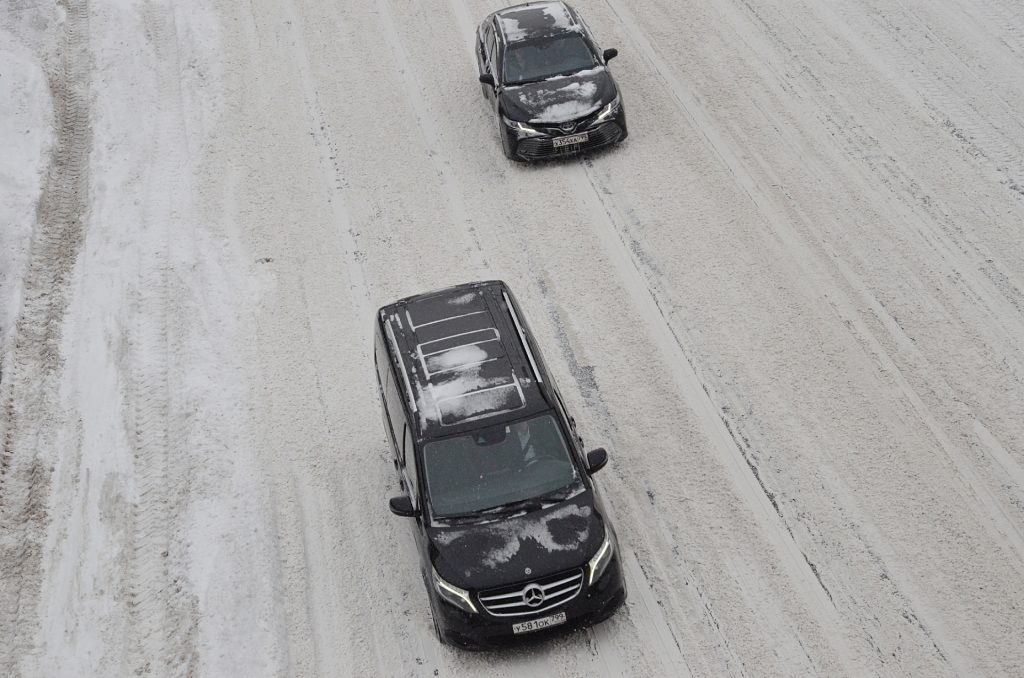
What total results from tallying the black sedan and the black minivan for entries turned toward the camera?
2

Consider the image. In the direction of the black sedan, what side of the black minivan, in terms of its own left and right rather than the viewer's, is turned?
back

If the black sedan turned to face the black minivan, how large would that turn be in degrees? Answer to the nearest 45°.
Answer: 0° — it already faces it
